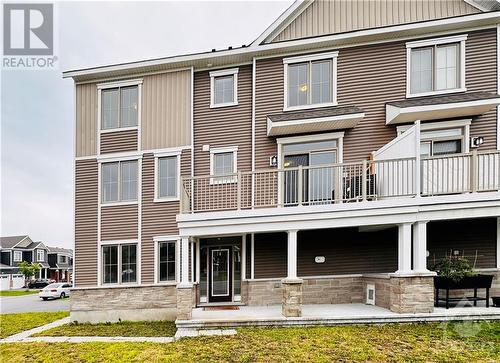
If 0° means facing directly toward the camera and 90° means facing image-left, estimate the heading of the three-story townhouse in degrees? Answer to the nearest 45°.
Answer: approximately 0°
